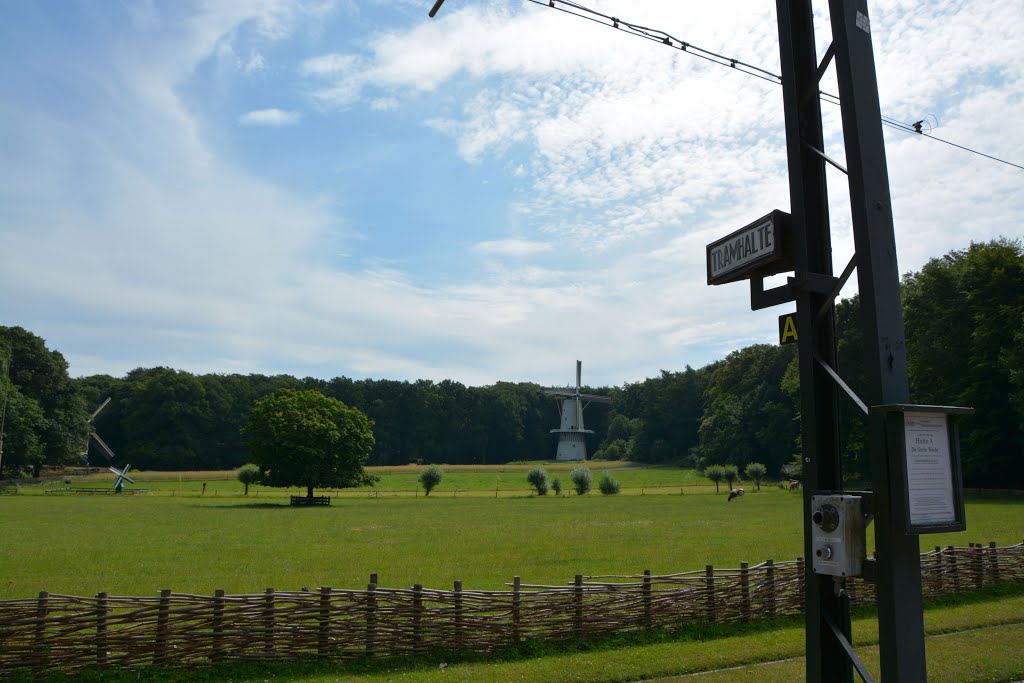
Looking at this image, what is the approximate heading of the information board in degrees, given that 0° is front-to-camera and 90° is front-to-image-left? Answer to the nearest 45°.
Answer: approximately 0°

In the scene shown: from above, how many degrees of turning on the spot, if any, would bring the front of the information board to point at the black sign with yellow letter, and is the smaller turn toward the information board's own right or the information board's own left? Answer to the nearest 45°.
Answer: approximately 135° to the information board's own right

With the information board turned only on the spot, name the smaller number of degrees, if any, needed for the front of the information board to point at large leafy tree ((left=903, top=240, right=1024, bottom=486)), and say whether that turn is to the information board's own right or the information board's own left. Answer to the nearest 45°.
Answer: approximately 180°
